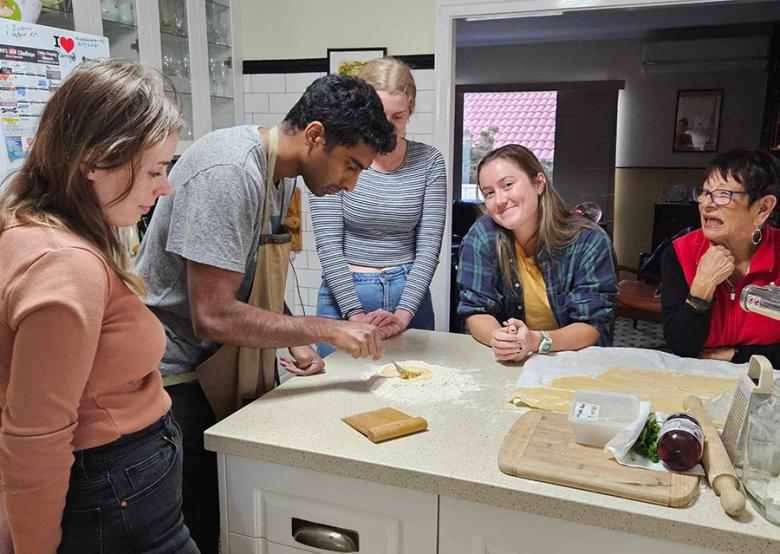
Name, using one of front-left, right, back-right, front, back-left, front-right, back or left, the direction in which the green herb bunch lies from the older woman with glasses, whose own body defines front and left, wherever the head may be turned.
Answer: front-left

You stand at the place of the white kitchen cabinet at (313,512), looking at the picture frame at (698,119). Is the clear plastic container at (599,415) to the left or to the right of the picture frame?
right

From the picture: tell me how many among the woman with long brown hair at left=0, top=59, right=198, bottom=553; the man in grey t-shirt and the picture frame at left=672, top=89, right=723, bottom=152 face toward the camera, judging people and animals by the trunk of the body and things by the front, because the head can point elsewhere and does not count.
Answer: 1

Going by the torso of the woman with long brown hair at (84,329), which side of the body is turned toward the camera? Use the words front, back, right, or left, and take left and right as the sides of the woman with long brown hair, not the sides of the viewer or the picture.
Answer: right

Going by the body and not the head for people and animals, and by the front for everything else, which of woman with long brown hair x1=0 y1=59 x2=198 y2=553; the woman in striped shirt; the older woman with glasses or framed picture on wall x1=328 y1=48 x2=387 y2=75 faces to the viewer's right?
the woman with long brown hair

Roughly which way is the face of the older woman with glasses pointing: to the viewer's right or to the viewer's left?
to the viewer's left

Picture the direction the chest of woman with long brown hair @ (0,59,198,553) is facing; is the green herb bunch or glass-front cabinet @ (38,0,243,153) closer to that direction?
the green herb bunch

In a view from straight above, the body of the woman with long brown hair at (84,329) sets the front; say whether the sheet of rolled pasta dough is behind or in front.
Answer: in front

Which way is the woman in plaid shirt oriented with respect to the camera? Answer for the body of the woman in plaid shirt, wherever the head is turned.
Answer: toward the camera

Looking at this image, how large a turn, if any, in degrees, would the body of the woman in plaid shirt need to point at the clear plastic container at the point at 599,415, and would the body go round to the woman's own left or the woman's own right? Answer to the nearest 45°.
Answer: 0° — they already face it

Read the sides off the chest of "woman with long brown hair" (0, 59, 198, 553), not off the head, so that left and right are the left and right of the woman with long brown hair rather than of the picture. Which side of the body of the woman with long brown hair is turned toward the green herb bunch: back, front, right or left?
front

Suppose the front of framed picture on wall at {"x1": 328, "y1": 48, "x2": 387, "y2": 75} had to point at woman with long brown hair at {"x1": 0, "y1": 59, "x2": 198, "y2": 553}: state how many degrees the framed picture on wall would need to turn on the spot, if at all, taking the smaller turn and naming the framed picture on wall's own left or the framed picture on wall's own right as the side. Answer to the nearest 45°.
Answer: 0° — it already faces them

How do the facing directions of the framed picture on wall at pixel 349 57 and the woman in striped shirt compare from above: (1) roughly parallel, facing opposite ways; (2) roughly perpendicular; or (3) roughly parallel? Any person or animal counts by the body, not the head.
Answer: roughly parallel

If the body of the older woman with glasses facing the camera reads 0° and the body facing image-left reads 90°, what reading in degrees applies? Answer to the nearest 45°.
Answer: approximately 45°

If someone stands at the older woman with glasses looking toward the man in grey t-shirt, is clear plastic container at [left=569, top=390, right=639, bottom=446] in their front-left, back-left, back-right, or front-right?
front-left

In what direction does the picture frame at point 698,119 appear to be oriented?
toward the camera

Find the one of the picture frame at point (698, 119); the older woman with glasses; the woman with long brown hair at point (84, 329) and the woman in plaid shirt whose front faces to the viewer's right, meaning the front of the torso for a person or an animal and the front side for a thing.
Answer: the woman with long brown hair
